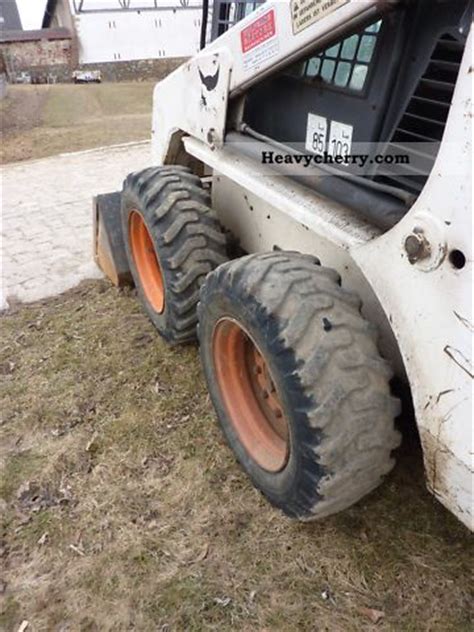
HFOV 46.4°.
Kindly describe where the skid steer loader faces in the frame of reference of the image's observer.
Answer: facing away from the viewer and to the left of the viewer

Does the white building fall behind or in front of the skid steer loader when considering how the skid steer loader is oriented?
in front

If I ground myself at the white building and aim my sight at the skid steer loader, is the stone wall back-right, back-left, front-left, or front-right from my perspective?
front-right

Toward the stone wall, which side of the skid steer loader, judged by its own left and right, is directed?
front
